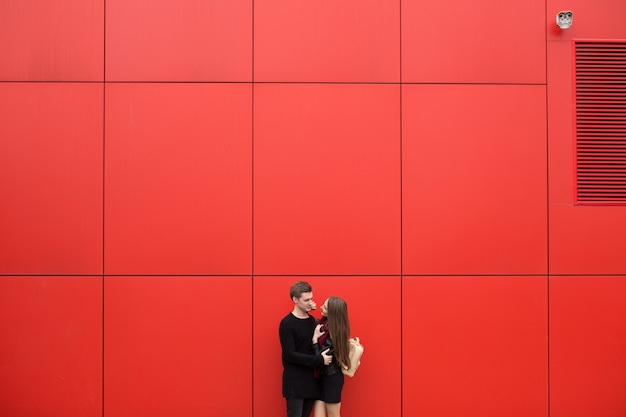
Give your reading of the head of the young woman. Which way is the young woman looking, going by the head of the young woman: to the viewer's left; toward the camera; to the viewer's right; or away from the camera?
to the viewer's left

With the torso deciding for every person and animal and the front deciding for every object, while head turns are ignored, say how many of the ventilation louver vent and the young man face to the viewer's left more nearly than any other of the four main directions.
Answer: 0

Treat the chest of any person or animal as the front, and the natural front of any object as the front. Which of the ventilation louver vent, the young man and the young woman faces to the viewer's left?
the young woman

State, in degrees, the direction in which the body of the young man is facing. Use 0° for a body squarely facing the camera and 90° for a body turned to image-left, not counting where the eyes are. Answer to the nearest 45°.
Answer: approximately 315°

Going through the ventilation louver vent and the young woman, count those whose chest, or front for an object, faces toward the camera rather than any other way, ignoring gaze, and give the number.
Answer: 1

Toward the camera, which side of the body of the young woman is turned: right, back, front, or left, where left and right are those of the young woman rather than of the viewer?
left

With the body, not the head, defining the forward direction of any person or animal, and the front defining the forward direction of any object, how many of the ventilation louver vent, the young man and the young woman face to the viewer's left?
1

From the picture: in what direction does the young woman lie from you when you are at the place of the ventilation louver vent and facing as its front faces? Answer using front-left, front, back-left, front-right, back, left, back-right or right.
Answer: front-right

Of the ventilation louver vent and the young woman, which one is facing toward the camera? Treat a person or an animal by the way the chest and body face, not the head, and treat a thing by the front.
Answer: the ventilation louver vent

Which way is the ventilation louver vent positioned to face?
toward the camera

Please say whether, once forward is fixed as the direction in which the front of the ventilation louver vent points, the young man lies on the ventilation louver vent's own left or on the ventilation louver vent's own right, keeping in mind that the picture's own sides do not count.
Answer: on the ventilation louver vent's own right
